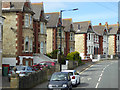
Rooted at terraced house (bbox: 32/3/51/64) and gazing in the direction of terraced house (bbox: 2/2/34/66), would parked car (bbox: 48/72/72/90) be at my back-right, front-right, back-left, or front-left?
front-left

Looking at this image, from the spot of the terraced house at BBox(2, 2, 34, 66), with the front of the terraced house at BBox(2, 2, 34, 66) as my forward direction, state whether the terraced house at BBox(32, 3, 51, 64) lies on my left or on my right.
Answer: on my left

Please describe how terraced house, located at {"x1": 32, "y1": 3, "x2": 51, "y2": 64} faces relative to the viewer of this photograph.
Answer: facing the viewer and to the right of the viewer

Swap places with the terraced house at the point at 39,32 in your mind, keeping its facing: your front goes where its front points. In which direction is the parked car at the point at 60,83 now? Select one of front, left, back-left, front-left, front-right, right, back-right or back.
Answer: front-right

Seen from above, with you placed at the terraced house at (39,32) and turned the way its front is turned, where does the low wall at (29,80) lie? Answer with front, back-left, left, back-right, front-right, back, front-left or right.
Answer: front-right

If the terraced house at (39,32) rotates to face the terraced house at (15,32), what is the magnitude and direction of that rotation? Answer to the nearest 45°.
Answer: approximately 90° to its right

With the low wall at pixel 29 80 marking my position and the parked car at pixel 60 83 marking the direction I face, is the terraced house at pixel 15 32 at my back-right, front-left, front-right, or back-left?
back-left

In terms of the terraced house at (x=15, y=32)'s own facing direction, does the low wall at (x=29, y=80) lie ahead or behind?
ahead

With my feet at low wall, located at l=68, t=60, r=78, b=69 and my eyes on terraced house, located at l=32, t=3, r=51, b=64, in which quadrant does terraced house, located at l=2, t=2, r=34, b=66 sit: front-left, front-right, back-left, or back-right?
front-left

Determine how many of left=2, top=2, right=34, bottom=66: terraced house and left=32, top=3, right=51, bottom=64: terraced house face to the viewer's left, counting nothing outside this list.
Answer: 0

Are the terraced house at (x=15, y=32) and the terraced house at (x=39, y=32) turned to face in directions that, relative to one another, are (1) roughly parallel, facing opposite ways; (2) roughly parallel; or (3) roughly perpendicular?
roughly parallel

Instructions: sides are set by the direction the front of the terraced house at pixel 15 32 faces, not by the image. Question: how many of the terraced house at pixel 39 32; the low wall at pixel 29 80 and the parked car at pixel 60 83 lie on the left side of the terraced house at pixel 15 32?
1

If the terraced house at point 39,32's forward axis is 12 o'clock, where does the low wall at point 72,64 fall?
The low wall is roughly at 11 o'clock from the terraced house.

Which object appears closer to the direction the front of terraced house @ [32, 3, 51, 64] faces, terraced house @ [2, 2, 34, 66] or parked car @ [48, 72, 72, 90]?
the parked car

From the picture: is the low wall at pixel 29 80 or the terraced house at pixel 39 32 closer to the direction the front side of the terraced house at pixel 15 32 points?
the low wall

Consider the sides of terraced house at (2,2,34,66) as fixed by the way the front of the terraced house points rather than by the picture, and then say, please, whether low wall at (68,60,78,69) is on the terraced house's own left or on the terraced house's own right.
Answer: on the terraced house's own left

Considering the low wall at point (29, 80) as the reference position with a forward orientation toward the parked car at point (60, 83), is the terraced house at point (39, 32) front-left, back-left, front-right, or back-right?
back-left
